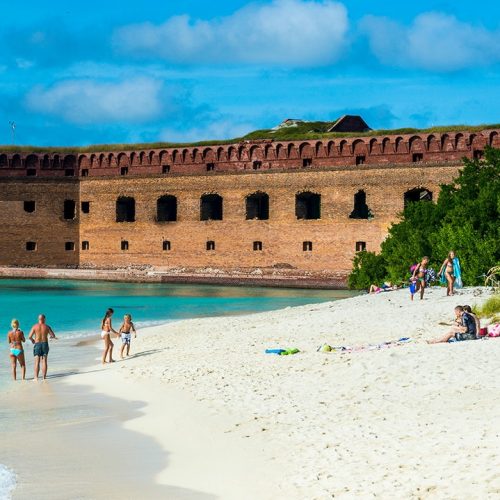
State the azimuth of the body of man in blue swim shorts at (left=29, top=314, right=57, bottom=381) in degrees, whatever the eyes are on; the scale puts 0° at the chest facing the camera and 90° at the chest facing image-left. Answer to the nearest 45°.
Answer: approximately 180°

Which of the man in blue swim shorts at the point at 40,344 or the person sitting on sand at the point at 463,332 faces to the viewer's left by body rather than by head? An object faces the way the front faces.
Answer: the person sitting on sand

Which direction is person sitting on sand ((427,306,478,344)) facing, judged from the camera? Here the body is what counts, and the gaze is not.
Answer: to the viewer's left

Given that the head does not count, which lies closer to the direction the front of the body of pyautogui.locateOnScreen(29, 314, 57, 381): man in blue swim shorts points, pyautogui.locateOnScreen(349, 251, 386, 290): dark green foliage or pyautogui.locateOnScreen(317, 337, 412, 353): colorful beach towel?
the dark green foliage

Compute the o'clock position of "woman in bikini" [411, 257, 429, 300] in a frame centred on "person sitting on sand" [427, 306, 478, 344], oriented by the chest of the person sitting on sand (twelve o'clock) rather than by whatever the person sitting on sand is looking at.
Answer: The woman in bikini is roughly at 3 o'clock from the person sitting on sand.

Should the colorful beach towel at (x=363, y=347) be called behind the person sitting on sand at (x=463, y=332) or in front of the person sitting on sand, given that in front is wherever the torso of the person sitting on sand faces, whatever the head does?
in front

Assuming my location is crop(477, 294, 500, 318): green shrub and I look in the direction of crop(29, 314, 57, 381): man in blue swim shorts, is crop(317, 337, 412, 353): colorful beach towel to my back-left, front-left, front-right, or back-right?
front-left

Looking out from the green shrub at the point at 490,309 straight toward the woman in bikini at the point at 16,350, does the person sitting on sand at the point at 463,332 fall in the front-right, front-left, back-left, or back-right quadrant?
front-left

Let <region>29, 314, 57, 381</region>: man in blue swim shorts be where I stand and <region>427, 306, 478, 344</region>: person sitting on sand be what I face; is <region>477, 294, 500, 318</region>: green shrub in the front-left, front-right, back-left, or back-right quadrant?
front-left

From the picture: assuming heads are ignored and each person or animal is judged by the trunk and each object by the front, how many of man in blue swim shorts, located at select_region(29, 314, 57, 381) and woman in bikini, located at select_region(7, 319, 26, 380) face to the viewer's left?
0

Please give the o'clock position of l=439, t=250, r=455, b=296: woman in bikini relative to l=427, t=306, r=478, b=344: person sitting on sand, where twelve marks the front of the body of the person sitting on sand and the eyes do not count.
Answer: The woman in bikini is roughly at 3 o'clock from the person sitting on sand.

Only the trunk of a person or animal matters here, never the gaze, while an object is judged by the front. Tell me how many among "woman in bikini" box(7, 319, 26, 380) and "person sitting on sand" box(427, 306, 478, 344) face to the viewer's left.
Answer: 1
